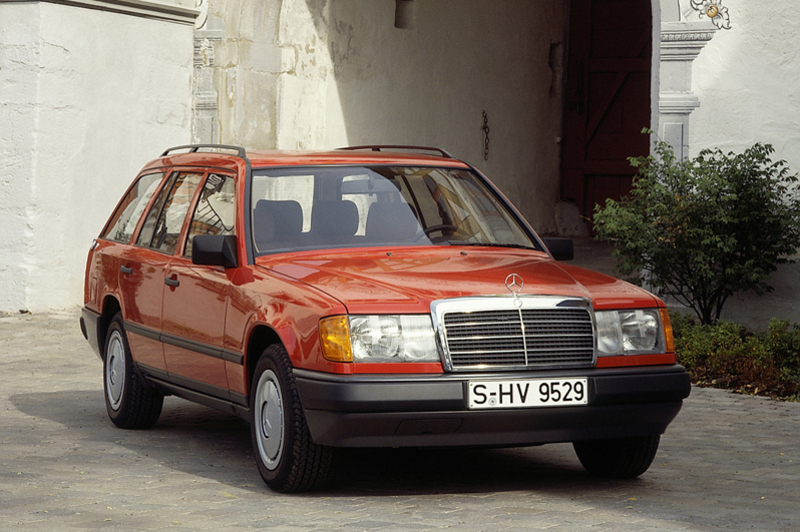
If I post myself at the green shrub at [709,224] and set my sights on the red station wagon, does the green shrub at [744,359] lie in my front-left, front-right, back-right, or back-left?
front-left

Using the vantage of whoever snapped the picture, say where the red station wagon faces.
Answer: facing the viewer and to the right of the viewer

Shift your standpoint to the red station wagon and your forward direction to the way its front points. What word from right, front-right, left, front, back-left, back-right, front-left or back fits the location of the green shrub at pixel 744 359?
left

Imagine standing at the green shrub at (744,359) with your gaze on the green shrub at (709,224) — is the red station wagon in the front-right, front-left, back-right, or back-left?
back-left

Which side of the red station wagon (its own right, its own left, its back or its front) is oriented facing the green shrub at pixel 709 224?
left
